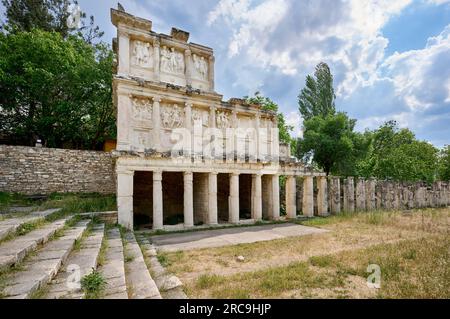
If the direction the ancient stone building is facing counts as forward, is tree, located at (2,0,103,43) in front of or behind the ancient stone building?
behind

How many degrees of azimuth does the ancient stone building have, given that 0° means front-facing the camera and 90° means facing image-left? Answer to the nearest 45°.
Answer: approximately 315°

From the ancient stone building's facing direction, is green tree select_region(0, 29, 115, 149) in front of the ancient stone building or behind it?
behind

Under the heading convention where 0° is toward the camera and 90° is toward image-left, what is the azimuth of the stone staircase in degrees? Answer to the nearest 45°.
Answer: approximately 270°

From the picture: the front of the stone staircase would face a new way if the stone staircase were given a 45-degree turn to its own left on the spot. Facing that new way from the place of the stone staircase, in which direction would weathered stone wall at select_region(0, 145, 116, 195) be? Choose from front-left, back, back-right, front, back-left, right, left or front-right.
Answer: front-left

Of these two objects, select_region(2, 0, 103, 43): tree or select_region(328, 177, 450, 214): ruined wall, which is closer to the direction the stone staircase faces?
the ruined wall

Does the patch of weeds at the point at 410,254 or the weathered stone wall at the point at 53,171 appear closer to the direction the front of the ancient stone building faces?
the patch of weeds

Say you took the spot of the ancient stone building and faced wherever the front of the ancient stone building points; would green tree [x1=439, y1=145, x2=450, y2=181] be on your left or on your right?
on your left

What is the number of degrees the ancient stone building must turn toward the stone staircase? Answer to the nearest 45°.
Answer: approximately 45° to its right

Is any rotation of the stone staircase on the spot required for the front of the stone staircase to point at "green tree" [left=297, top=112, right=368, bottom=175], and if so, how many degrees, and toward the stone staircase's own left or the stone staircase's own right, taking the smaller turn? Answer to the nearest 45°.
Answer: approximately 45° to the stone staircase's own left

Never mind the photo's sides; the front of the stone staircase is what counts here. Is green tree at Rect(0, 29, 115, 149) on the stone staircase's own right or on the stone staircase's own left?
on the stone staircase's own left

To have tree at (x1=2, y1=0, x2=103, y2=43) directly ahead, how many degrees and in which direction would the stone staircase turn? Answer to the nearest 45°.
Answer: approximately 90° to its left

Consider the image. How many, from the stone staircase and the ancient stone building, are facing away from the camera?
0
